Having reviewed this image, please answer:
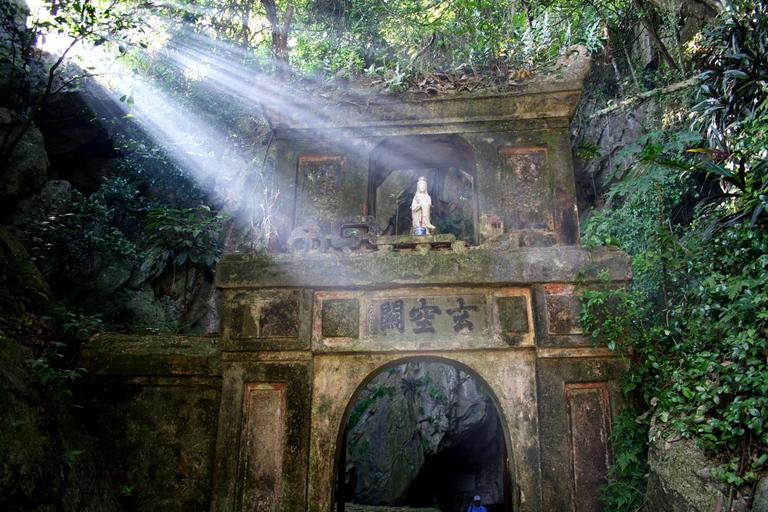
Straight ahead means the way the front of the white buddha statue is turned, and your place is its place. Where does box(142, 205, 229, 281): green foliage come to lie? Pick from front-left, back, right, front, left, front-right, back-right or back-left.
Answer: back-right

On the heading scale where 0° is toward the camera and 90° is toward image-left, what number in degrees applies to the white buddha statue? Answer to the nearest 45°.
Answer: approximately 0°

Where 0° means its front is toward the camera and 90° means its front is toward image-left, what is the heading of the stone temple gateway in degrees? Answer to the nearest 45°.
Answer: approximately 0°

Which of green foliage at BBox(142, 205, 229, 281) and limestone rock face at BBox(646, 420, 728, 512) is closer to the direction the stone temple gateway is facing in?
the limestone rock face

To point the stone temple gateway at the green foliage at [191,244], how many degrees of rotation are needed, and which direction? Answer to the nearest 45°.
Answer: approximately 135° to its right

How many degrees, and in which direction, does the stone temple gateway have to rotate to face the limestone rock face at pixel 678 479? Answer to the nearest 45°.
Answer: approximately 45° to its left
